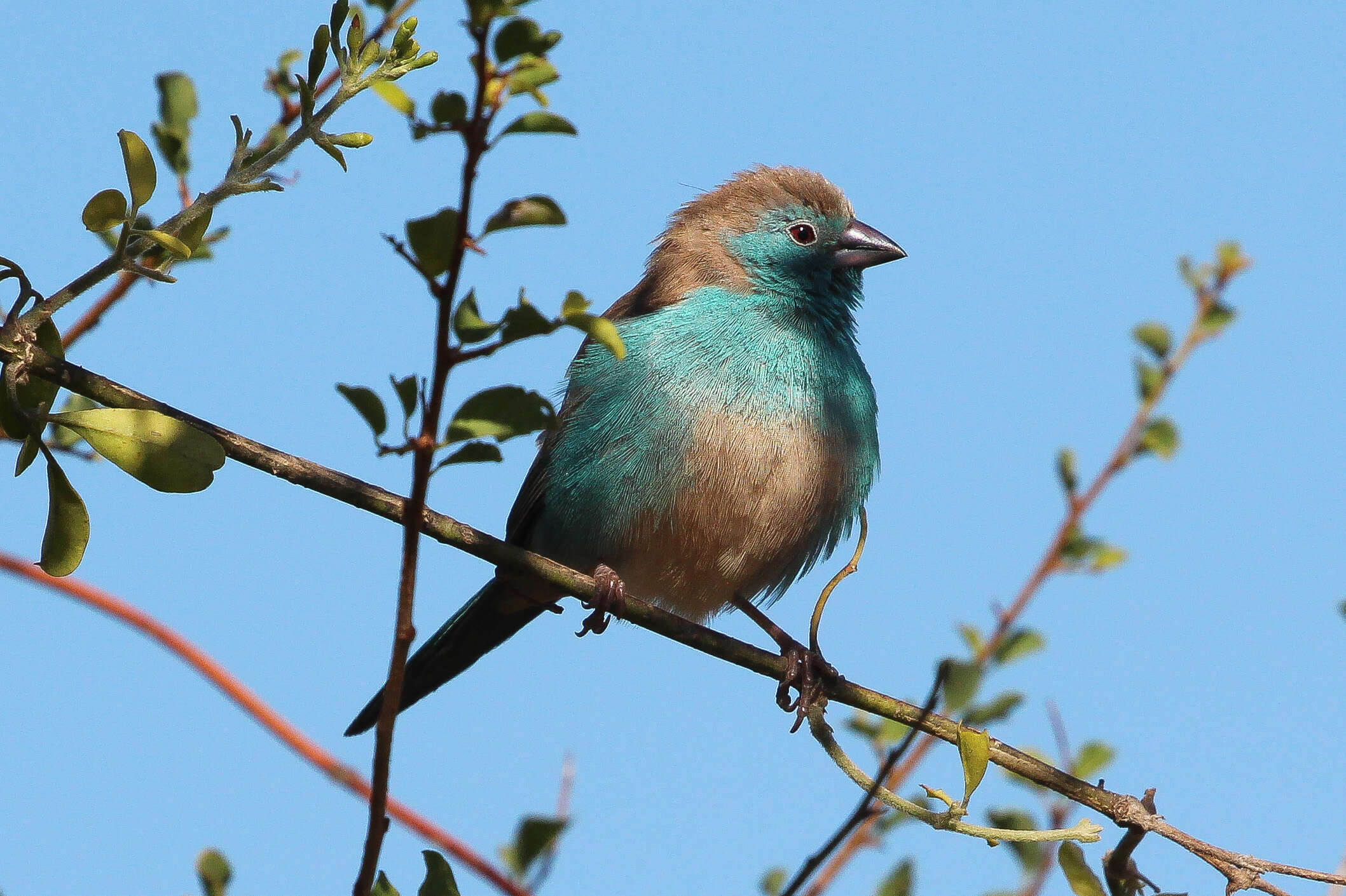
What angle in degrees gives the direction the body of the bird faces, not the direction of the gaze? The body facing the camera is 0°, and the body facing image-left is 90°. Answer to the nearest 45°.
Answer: approximately 315°
